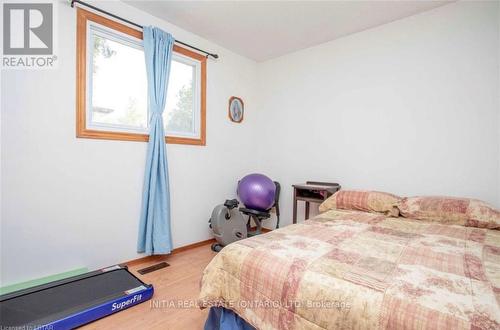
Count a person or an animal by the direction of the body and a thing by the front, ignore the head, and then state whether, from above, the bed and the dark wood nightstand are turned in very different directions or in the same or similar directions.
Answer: same or similar directions

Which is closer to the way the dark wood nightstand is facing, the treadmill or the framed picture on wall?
the treadmill

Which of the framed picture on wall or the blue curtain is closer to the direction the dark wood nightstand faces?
the blue curtain

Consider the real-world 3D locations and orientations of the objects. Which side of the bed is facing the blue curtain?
right

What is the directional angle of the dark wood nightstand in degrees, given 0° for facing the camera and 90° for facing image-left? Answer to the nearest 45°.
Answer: approximately 45°

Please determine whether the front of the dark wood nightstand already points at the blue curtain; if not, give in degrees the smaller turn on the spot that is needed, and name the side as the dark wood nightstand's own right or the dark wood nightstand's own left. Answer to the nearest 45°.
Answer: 0° — it already faces it

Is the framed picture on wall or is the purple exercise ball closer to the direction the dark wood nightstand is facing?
the purple exercise ball

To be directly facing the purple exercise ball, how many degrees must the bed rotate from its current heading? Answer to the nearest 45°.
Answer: approximately 90° to its right

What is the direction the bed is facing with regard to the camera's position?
facing the viewer and to the left of the viewer

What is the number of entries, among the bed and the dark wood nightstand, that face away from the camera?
0

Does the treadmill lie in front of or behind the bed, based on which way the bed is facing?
in front

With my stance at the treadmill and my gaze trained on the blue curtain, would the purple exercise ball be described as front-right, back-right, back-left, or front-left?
front-right

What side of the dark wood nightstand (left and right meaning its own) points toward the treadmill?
front

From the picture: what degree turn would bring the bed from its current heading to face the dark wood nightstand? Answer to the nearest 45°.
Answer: approximately 135° to its right
